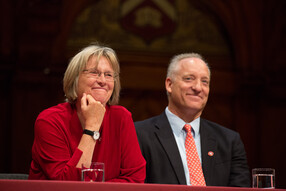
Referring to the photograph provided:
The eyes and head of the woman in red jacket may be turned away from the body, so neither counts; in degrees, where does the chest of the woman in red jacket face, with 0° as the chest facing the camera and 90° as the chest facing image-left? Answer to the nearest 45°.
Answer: approximately 315°

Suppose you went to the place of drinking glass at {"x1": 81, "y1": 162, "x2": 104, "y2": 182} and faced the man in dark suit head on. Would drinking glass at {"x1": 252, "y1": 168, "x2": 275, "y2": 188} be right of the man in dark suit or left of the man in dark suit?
right

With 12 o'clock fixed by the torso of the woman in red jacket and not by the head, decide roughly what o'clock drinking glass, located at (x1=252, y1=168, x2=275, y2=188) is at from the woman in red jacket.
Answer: The drinking glass is roughly at 11 o'clock from the woman in red jacket.

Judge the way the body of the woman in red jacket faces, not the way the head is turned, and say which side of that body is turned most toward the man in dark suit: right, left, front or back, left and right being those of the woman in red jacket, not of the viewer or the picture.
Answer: left

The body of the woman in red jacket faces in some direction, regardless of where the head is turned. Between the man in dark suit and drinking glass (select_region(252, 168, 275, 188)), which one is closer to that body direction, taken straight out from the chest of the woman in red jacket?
the drinking glass
